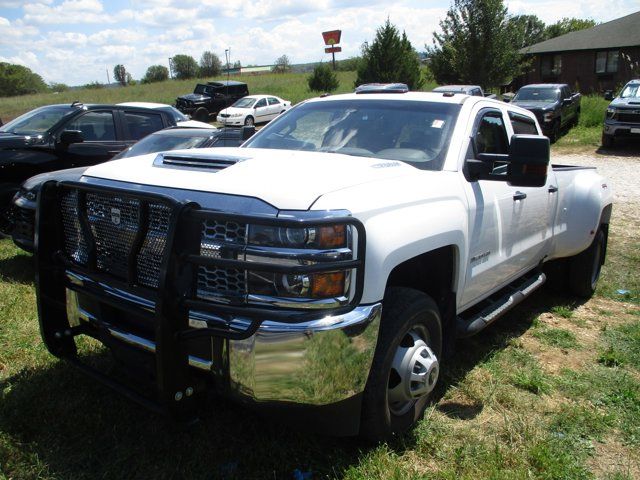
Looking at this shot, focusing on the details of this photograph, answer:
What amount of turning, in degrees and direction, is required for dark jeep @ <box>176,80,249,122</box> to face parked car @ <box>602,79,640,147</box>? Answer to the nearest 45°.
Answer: approximately 90° to its left

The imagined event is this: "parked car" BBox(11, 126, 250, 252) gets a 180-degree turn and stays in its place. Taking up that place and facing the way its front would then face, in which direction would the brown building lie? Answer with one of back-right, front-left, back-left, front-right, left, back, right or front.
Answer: front

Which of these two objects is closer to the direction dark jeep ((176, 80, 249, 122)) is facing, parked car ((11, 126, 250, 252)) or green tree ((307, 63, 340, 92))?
the parked car

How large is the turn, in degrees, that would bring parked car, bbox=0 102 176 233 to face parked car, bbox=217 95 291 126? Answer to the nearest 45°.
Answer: approximately 135° to its right

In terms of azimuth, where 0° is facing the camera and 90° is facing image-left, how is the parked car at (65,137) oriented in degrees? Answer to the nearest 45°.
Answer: approximately 45°

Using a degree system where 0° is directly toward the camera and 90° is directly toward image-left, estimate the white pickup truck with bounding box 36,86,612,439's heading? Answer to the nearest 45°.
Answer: approximately 45°

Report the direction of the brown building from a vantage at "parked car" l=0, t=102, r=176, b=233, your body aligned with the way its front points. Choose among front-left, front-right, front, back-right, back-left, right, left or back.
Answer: back

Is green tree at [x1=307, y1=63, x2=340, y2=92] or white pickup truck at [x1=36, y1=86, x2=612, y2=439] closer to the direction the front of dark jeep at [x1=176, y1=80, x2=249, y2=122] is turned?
the white pickup truck

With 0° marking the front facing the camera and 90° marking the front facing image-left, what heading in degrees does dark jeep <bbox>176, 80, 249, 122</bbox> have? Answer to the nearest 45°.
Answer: approximately 45°

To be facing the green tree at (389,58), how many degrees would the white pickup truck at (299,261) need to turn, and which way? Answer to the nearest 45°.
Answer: approximately 135° to its right
